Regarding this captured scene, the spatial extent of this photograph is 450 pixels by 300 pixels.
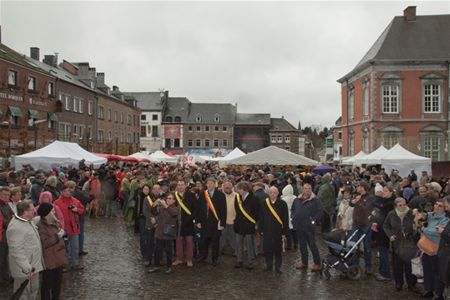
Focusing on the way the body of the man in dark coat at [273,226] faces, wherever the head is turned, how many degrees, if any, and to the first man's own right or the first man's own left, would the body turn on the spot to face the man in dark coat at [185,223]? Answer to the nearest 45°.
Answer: approximately 90° to the first man's own right

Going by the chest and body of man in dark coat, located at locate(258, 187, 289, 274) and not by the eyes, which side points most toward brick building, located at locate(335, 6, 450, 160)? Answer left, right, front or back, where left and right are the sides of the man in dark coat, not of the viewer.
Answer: back

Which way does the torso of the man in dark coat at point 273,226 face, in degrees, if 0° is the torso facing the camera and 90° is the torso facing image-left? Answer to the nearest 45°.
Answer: approximately 0°

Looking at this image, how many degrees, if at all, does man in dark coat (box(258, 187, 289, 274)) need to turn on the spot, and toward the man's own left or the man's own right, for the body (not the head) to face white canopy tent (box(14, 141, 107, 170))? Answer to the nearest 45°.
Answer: approximately 135° to the man's own right

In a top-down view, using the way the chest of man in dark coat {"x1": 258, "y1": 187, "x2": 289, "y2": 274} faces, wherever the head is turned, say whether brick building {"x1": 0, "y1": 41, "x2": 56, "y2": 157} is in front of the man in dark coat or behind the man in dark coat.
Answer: behind

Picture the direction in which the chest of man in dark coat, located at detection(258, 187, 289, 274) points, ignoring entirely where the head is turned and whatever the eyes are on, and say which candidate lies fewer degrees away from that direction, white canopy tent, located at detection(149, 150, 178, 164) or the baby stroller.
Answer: the baby stroller

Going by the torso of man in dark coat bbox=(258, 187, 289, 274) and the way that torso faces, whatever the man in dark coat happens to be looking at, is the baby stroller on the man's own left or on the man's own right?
on the man's own left

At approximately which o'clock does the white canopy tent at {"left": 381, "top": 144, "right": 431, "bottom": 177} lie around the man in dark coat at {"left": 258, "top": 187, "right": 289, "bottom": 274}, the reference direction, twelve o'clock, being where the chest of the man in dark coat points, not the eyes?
The white canopy tent is roughly at 7 o'clock from the man in dark coat.
